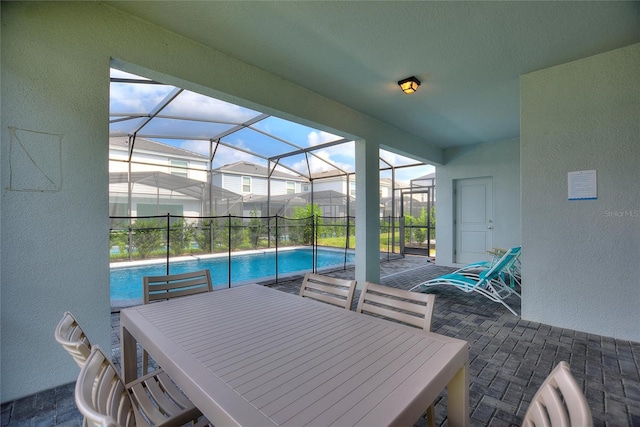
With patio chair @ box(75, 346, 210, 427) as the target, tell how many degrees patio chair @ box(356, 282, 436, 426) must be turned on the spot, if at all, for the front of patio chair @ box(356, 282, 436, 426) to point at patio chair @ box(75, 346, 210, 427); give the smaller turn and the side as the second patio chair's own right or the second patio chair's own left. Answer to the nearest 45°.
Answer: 0° — it already faces it

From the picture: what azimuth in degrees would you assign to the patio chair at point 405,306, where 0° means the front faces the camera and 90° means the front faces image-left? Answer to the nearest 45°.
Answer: approximately 45°

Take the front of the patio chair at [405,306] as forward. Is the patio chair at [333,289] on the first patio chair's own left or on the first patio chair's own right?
on the first patio chair's own right

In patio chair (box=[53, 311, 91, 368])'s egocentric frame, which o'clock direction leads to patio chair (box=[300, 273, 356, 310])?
patio chair (box=[300, 273, 356, 310]) is roughly at 12 o'clock from patio chair (box=[53, 311, 91, 368]).

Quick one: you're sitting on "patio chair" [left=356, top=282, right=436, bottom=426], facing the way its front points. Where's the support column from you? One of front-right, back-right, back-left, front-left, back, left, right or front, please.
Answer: back-right

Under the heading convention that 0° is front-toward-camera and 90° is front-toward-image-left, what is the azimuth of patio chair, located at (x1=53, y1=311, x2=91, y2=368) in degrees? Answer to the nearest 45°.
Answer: approximately 270°

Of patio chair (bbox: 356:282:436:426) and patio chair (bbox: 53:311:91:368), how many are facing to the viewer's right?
1

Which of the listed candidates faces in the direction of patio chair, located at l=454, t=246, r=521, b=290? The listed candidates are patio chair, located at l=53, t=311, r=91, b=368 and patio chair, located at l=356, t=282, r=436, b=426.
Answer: patio chair, located at l=53, t=311, r=91, b=368

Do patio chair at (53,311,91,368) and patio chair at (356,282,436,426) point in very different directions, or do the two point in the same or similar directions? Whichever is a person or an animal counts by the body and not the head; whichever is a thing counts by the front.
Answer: very different directions
